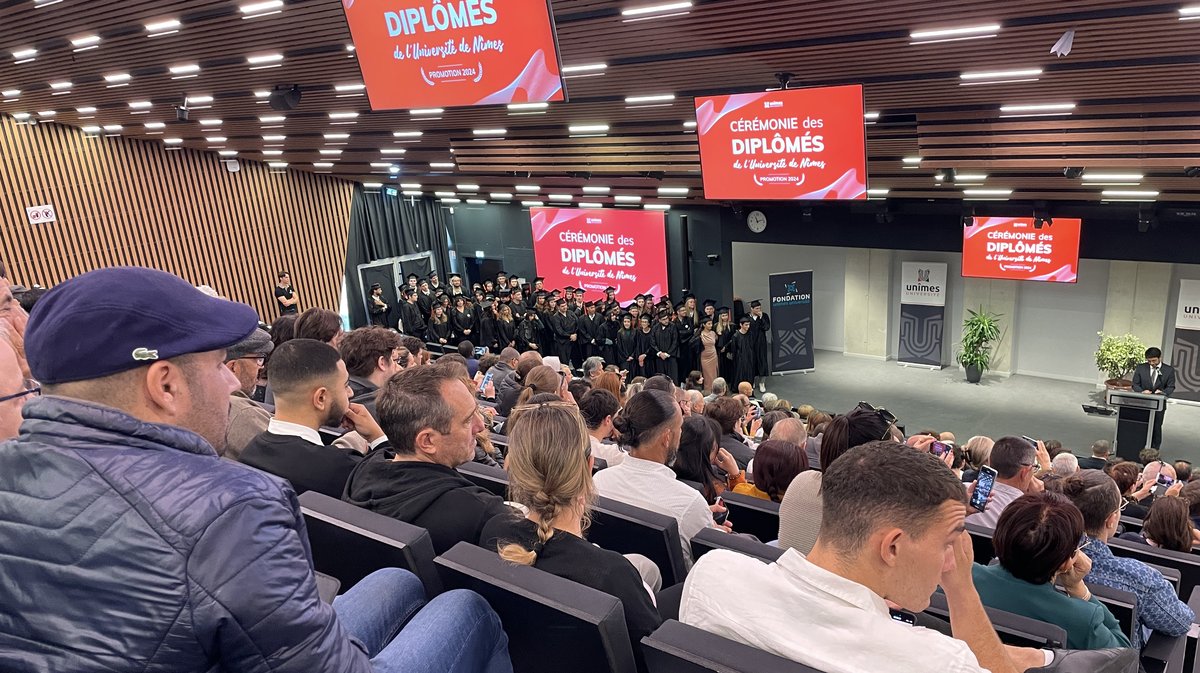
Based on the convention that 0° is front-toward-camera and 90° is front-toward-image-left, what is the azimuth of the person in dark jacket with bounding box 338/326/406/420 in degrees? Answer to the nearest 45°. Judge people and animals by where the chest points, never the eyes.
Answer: approximately 225°

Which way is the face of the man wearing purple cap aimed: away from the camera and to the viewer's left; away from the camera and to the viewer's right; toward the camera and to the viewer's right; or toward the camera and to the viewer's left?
away from the camera and to the viewer's right

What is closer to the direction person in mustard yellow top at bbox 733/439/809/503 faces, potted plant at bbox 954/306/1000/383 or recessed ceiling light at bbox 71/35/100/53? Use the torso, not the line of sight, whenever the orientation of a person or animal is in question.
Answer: the potted plant

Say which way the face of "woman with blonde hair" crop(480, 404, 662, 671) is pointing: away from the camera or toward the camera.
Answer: away from the camera

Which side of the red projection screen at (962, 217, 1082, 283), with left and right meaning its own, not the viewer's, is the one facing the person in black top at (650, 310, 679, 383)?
right

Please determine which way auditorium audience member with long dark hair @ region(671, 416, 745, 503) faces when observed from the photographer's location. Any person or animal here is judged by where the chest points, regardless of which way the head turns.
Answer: facing away from the viewer and to the right of the viewer
